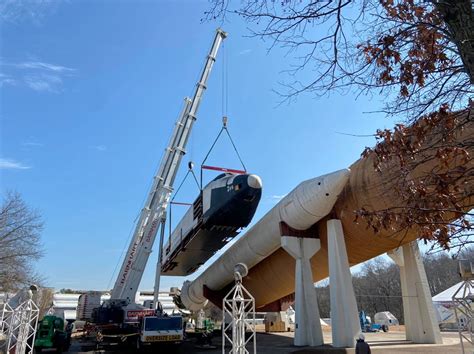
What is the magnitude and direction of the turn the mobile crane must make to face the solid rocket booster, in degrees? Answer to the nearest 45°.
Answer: approximately 90° to its left

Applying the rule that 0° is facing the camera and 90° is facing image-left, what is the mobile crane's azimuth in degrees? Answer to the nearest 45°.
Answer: approximately 315°

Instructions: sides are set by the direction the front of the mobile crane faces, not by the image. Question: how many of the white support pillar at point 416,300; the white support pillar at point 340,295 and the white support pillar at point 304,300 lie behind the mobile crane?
0

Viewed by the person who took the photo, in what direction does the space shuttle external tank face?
facing the viewer and to the right of the viewer

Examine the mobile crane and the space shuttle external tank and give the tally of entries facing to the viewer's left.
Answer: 0

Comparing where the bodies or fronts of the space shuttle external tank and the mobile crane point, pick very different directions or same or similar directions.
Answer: same or similar directions

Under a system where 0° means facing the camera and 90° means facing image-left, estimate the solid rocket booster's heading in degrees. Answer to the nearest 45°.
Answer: approximately 315°

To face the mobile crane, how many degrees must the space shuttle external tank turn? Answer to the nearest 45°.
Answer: approximately 135° to its right

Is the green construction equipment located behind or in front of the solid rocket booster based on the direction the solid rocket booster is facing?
behind

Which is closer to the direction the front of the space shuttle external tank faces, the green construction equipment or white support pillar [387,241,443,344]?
the white support pillar

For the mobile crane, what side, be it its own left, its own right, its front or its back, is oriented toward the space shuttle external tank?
left

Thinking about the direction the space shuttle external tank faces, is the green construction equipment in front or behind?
behind

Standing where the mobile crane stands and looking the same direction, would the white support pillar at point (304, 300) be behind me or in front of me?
in front
